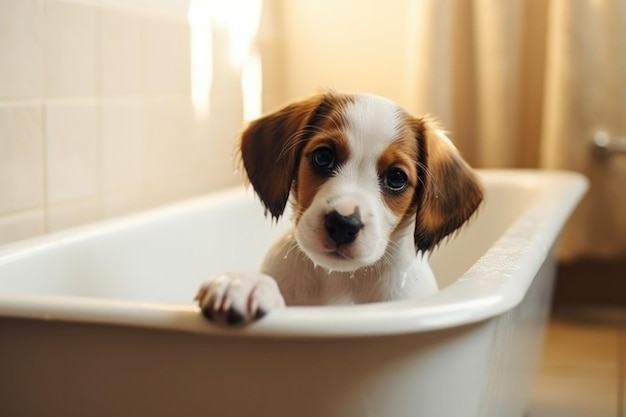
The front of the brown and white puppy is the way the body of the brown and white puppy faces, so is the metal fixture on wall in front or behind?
behind

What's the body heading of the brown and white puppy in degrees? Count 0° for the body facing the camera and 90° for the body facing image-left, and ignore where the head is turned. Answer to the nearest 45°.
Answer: approximately 0°

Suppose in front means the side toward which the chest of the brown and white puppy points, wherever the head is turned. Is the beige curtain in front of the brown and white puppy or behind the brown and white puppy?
behind
